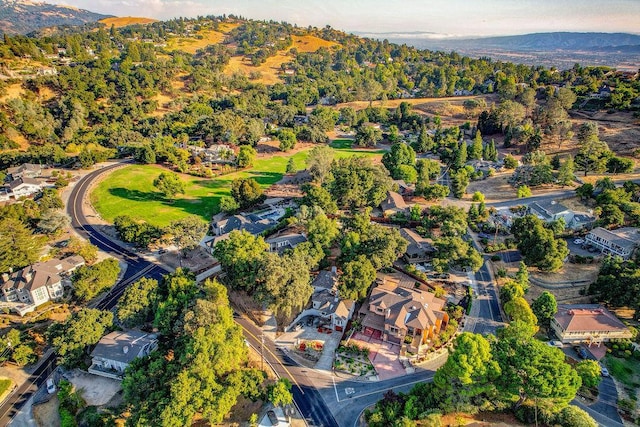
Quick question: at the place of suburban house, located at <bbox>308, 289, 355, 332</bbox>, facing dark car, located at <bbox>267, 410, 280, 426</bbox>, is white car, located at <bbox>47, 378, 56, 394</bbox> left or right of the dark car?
right

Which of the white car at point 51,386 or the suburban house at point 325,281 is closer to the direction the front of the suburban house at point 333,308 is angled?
the white car

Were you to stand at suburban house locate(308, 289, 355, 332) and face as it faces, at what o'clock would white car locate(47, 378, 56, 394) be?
The white car is roughly at 1 o'clock from the suburban house.

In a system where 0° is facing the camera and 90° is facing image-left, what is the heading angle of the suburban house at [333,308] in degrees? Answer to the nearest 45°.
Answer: approximately 45°

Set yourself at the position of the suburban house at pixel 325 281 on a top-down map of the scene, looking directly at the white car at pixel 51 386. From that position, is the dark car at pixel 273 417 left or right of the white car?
left
